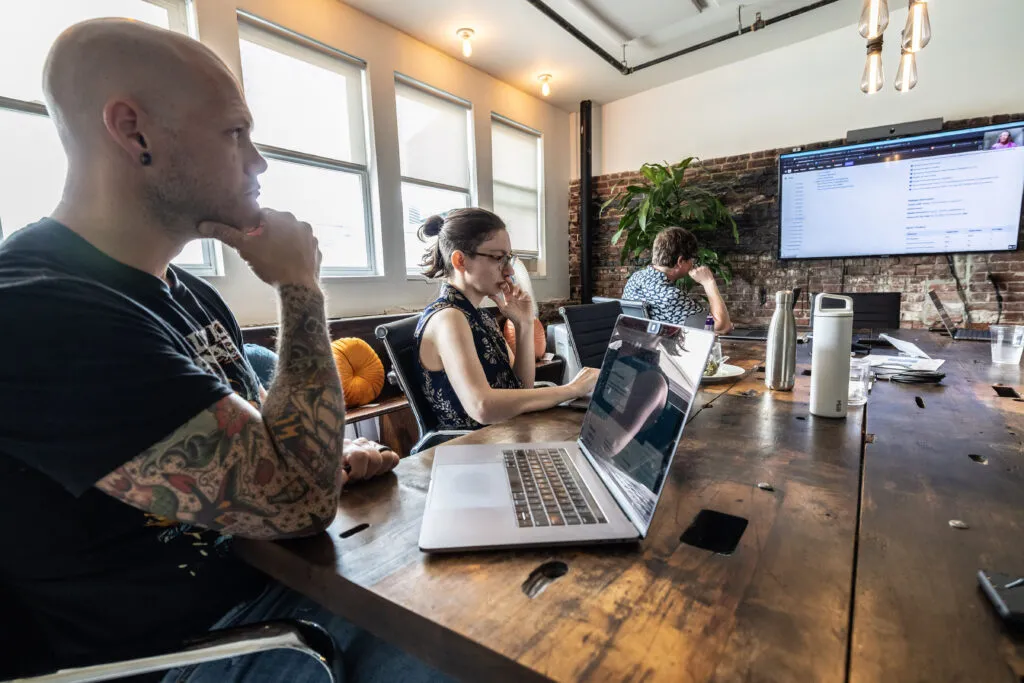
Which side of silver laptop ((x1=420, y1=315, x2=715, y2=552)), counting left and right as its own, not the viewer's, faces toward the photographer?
left

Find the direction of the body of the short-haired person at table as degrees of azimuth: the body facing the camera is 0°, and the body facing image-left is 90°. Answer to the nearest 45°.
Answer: approximately 225°

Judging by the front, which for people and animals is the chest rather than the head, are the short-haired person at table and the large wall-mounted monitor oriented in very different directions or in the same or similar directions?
very different directions

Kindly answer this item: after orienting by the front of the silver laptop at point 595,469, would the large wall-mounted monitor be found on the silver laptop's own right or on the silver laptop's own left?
on the silver laptop's own right

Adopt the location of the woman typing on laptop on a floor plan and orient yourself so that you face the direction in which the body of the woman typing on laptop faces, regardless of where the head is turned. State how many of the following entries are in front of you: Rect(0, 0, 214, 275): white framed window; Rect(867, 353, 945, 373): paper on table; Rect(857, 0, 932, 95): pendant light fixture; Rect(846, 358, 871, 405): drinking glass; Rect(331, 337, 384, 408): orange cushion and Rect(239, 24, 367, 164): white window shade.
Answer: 3

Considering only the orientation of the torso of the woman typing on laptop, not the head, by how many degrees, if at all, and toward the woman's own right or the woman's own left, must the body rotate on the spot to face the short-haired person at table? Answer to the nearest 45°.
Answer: approximately 45° to the woman's own left

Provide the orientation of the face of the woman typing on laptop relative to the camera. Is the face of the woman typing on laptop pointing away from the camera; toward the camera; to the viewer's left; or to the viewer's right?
to the viewer's right

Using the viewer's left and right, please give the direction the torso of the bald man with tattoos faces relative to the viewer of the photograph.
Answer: facing to the right of the viewer

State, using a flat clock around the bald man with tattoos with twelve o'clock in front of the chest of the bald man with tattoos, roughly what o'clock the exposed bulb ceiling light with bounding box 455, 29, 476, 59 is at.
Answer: The exposed bulb ceiling light is roughly at 10 o'clock from the bald man with tattoos.

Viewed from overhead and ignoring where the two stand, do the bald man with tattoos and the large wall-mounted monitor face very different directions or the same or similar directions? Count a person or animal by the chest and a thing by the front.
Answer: very different directions

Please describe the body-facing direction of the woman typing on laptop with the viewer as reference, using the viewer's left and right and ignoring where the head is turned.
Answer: facing to the right of the viewer
